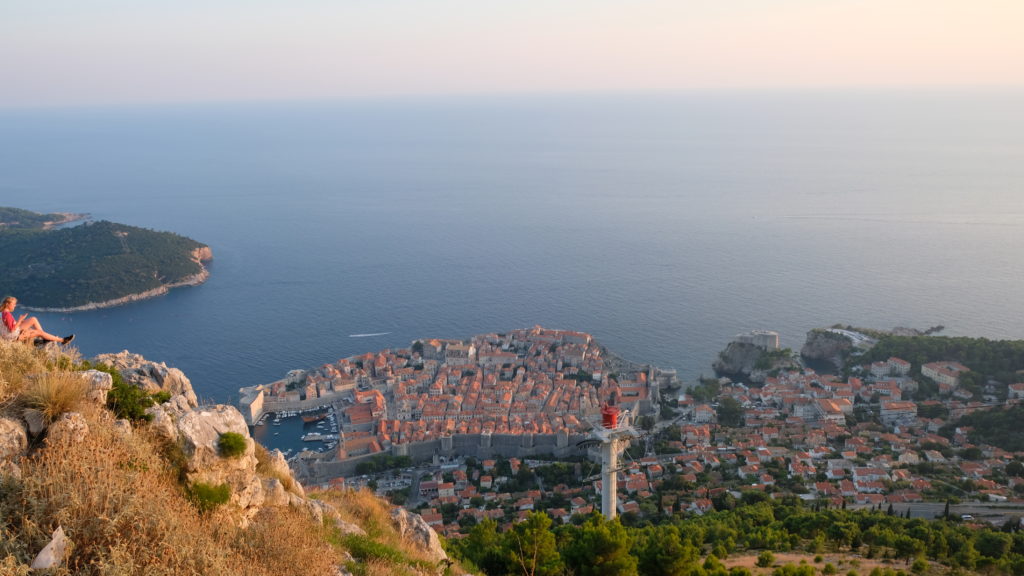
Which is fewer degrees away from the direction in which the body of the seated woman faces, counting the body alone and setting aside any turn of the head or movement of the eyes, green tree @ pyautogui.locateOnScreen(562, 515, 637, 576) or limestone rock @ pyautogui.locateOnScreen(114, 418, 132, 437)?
the green tree

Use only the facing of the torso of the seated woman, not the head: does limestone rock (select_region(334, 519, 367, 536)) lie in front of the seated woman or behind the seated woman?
in front

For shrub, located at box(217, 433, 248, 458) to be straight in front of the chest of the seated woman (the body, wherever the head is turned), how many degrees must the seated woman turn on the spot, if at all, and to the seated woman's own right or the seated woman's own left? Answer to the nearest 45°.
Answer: approximately 45° to the seated woman's own right

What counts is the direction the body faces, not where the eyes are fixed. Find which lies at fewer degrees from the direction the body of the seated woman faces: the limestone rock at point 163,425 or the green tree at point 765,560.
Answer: the green tree

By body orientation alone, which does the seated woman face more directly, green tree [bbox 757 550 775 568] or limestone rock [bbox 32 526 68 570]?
the green tree

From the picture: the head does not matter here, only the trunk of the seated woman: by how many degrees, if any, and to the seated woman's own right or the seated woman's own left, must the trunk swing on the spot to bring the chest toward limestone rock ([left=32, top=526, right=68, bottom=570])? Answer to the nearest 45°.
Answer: approximately 90° to the seated woman's own right

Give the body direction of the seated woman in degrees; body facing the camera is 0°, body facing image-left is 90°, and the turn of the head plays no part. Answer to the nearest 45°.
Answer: approximately 270°

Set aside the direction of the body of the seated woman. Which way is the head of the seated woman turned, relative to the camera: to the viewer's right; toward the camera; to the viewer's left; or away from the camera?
to the viewer's right

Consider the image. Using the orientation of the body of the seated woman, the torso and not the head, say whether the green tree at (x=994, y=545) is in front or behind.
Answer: in front

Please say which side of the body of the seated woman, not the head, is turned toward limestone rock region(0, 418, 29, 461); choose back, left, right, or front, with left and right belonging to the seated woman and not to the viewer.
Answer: right

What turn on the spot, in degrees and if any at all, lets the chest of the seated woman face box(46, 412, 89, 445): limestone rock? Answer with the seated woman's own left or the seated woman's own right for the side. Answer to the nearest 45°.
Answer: approximately 90° to the seated woman's own right
